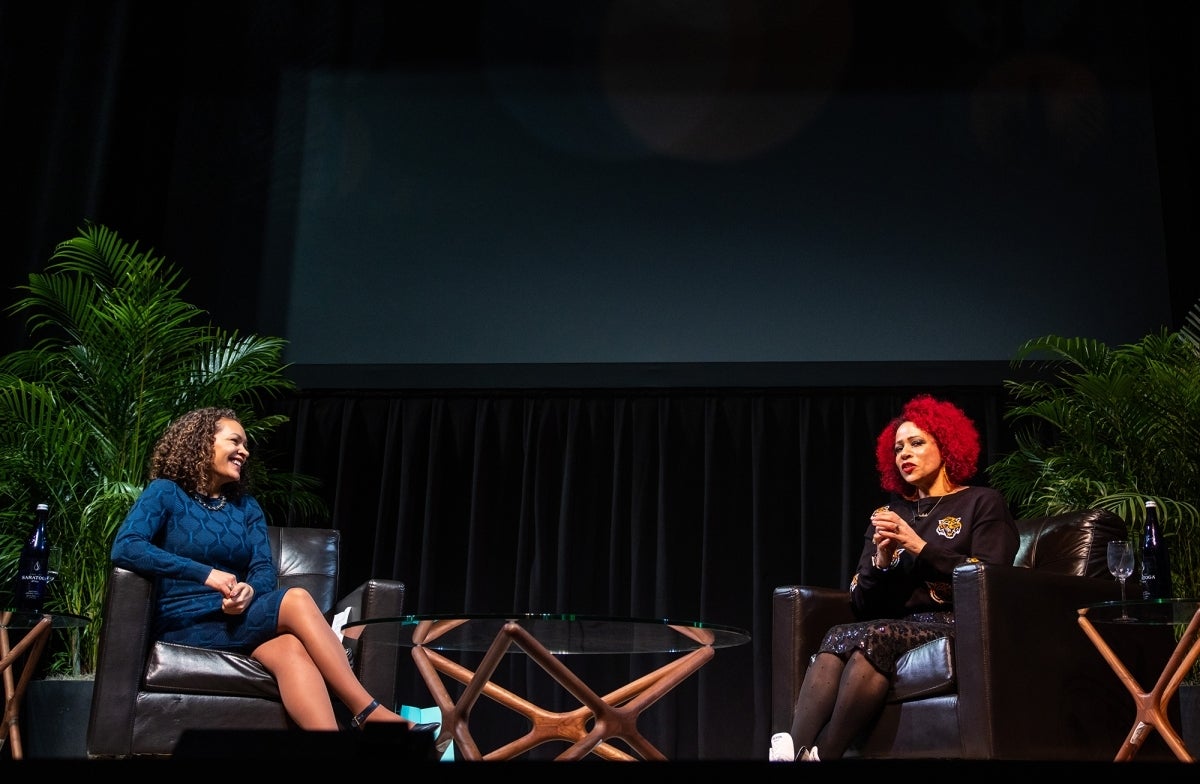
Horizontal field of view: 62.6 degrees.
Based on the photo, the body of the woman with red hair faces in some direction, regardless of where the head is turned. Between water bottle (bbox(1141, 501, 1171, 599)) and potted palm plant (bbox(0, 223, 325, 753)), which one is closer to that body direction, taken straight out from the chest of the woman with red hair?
the potted palm plant

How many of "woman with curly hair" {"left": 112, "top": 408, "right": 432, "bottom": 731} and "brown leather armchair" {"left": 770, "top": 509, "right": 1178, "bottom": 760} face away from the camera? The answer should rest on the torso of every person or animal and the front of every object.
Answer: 0

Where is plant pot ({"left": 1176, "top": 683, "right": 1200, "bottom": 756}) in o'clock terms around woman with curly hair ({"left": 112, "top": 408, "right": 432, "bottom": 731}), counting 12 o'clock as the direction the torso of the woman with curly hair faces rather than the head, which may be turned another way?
The plant pot is roughly at 11 o'clock from the woman with curly hair.

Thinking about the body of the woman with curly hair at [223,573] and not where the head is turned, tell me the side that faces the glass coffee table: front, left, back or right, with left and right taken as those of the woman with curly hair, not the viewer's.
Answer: front

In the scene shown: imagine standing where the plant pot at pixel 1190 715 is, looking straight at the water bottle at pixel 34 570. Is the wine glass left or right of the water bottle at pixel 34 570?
left

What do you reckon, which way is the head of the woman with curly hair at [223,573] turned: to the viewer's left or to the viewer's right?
to the viewer's right

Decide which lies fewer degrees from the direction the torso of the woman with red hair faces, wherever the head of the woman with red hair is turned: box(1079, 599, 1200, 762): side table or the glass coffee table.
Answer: the glass coffee table

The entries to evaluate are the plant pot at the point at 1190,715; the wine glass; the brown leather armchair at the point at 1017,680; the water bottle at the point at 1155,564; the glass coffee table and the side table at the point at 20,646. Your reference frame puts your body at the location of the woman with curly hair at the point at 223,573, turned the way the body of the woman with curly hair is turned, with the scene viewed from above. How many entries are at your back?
1

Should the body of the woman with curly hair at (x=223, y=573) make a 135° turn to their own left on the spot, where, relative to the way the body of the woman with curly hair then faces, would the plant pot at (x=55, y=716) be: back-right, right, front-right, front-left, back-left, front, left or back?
front-left

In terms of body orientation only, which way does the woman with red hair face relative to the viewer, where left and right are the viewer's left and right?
facing the viewer and to the left of the viewer

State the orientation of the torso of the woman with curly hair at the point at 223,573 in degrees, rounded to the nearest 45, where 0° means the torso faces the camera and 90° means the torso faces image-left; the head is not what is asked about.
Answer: approximately 315°

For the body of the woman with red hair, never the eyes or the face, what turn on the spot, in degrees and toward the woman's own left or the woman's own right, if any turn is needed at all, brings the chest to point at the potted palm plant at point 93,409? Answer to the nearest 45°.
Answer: approximately 45° to the woman's own right

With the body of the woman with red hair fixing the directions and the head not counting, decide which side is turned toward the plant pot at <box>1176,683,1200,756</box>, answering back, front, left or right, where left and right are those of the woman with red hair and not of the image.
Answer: back

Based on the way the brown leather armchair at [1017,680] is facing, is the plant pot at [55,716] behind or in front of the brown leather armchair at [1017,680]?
in front

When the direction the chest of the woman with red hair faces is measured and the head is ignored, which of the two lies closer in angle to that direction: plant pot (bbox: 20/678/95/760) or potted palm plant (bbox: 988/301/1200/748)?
the plant pot

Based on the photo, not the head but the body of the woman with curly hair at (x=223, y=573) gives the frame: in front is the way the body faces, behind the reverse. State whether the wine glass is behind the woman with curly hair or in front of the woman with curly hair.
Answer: in front

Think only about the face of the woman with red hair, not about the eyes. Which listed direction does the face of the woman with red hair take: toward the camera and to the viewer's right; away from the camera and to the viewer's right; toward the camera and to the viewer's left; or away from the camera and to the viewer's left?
toward the camera and to the viewer's left
